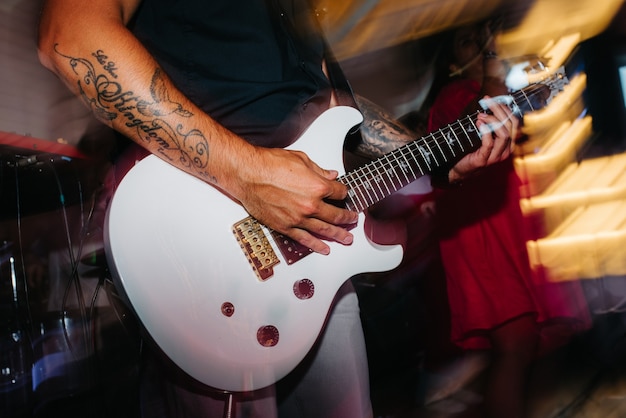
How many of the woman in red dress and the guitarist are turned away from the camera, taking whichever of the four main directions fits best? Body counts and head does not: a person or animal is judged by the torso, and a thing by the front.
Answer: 0

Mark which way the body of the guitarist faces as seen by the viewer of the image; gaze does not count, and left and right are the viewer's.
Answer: facing the viewer and to the right of the viewer

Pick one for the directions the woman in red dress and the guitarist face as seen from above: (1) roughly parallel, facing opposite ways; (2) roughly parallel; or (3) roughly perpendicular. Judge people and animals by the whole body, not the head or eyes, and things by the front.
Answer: roughly parallel

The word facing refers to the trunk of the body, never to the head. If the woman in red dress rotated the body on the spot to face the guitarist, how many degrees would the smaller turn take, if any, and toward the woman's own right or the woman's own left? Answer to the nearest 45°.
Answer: approximately 90° to the woman's own right

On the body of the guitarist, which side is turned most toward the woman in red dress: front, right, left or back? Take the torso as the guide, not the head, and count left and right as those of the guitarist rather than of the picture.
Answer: left
